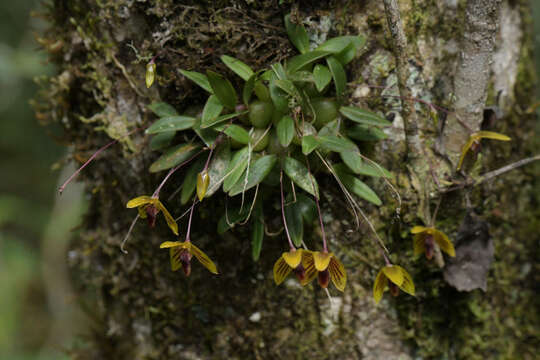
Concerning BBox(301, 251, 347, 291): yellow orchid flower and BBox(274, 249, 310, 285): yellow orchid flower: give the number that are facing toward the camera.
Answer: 2

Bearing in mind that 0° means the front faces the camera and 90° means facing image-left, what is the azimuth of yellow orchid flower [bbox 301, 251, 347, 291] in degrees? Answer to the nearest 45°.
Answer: approximately 0°

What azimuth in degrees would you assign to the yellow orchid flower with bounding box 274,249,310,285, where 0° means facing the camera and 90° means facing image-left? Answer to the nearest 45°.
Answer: approximately 0°
